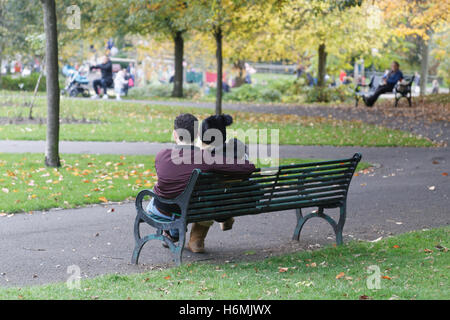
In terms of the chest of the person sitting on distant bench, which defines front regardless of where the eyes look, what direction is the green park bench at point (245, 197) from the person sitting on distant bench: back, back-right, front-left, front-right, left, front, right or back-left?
front-left

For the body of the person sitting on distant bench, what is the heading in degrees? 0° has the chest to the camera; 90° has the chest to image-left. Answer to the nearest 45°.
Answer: approximately 45°

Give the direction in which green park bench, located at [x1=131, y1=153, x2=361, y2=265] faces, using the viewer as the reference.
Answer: facing away from the viewer and to the left of the viewer

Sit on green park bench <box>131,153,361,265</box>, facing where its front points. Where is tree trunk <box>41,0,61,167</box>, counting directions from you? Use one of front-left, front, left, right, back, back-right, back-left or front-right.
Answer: front

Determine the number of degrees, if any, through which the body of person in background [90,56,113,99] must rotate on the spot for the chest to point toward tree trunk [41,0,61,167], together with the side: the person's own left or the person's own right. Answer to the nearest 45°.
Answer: approximately 90° to the person's own left

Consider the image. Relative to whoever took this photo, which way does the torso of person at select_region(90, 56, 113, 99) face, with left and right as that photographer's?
facing to the left of the viewer

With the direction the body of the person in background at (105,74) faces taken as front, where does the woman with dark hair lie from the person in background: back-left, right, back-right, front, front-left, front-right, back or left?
left

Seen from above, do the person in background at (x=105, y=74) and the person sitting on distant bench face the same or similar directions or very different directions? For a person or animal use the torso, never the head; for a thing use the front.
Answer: same or similar directions

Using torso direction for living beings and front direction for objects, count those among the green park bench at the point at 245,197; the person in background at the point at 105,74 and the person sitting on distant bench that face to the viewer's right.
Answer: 0

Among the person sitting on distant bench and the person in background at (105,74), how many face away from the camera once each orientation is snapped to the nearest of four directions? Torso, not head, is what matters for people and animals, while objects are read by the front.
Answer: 0

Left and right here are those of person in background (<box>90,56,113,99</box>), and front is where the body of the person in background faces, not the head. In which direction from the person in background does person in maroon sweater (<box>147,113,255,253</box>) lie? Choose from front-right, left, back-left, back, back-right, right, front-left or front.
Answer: left

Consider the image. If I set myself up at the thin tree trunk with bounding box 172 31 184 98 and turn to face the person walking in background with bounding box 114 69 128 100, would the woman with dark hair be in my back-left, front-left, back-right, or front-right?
back-left
